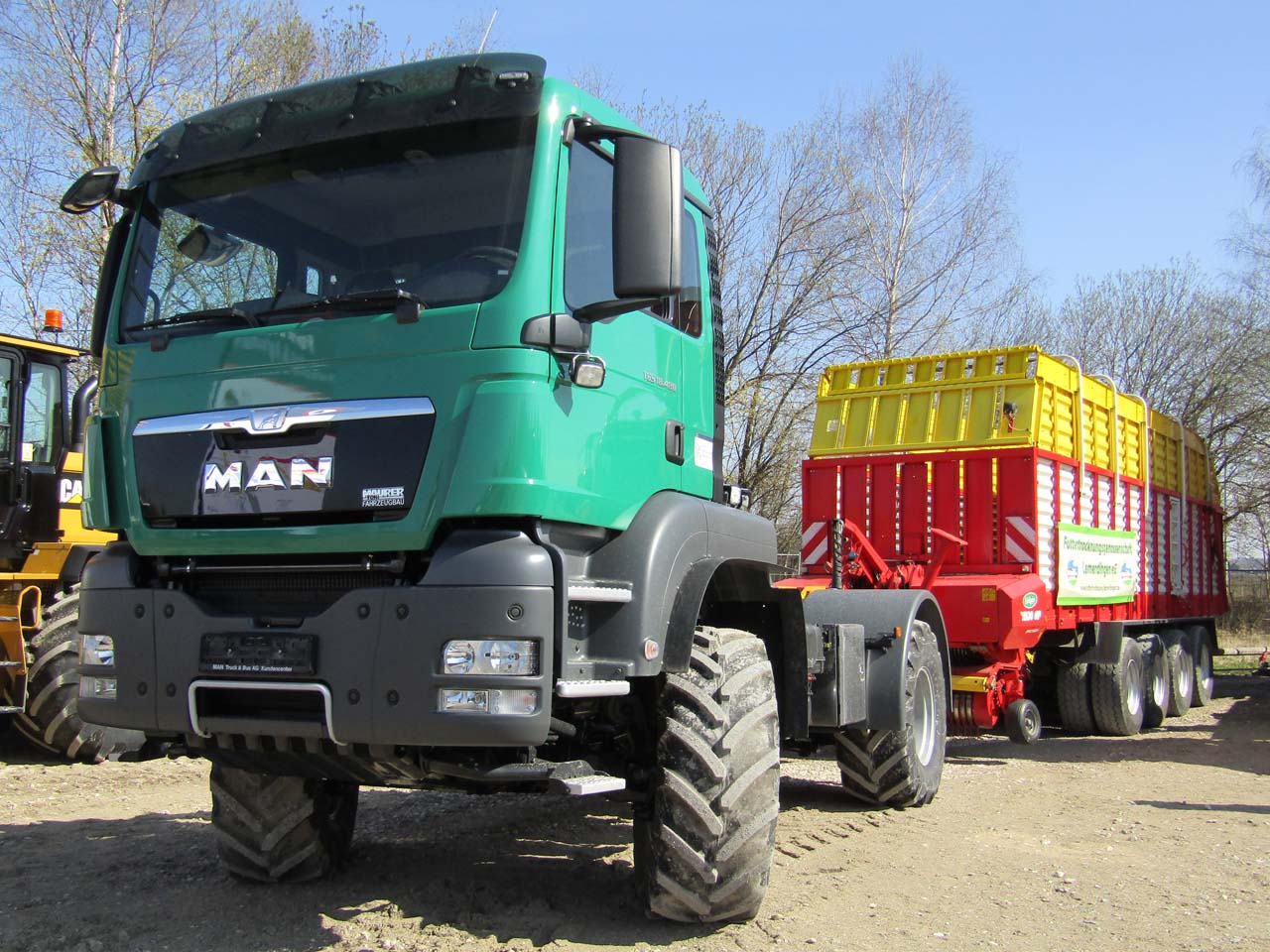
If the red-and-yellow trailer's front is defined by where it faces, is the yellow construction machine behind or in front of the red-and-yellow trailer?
in front

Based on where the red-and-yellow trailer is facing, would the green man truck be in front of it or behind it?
in front

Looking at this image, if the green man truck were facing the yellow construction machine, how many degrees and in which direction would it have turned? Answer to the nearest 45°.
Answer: approximately 90° to its right

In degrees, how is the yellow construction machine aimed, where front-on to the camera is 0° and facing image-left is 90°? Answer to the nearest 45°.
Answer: approximately 45°

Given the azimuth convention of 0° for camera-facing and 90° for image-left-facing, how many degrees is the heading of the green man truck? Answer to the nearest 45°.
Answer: approximately 45°

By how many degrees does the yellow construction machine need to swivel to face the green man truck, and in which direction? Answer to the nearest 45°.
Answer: approximately 45° to its left

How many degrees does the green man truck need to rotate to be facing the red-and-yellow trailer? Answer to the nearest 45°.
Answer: approximately 180°

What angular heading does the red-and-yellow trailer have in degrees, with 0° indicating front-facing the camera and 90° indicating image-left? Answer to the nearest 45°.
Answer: approximately 45°

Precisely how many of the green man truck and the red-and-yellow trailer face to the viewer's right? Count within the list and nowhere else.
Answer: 0

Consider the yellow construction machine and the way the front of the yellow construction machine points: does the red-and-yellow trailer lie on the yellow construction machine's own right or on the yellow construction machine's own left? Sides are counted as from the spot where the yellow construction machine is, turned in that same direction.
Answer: on the yellow construction machine's own left
